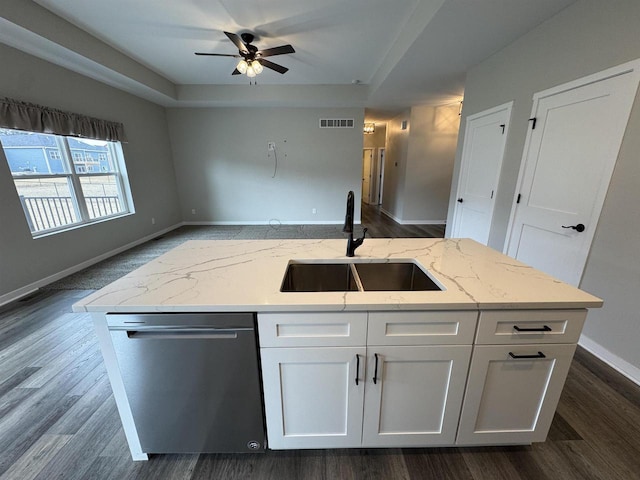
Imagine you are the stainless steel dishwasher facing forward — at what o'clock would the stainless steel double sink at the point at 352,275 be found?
The stainless steel double sink is roughly at 9 o'clock from the stainless steel dishwasher.

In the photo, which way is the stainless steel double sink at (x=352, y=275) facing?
toward the camera

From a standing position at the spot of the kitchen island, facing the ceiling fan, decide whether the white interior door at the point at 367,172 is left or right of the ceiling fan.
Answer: right

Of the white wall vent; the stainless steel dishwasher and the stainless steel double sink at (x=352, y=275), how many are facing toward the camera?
3

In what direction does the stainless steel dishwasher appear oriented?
toward the camera

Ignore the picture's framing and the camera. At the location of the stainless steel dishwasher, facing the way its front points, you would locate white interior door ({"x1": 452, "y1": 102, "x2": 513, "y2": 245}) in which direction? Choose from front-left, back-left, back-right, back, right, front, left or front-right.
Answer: left

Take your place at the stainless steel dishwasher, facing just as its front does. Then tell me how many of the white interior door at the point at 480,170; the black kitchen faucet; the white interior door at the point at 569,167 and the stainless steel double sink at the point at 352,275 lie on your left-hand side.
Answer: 4

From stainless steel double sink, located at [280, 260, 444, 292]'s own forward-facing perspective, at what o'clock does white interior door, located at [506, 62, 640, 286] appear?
The white interior door is roughly at 8 o'clock from the stainless steel double sink.

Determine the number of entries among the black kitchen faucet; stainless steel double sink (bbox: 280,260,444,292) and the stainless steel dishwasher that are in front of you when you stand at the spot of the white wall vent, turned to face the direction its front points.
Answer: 3

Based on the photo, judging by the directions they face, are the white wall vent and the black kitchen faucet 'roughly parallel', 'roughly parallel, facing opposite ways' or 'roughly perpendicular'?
roughly parallel

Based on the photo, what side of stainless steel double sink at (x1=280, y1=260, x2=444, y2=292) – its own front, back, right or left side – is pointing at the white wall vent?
back

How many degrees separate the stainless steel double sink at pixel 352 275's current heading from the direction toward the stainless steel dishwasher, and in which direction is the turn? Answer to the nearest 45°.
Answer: approximately 45° to its right

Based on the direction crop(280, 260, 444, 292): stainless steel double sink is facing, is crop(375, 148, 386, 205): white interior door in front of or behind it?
behind

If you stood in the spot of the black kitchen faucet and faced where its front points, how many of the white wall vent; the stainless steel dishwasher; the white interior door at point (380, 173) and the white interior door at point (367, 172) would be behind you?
3

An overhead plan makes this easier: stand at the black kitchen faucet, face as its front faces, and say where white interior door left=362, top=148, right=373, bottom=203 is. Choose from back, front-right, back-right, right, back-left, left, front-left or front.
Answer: back

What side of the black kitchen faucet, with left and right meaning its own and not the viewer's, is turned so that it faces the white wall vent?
back
